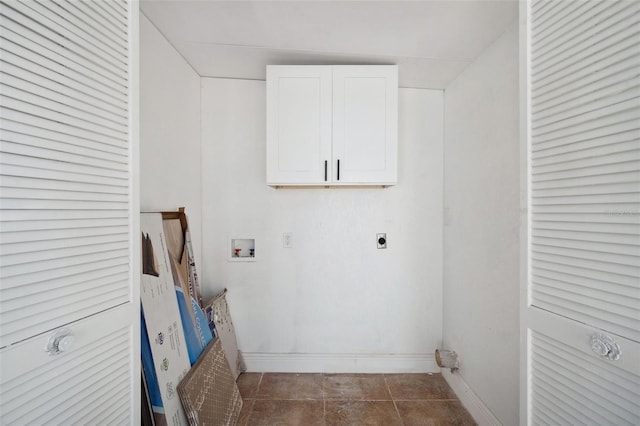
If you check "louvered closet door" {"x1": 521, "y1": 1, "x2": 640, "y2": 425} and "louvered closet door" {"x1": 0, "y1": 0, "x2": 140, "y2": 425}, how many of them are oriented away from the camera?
0

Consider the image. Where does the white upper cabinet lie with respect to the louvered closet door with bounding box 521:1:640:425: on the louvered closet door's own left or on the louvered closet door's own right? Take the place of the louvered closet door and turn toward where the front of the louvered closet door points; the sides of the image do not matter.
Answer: on the louvered closet door's own right

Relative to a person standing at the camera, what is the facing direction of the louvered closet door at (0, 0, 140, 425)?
facing the viewer and to the right of the viewer

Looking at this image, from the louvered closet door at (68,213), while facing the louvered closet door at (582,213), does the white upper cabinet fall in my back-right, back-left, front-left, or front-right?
front-left

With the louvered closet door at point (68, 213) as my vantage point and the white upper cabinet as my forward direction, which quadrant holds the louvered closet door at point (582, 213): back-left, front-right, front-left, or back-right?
front-right

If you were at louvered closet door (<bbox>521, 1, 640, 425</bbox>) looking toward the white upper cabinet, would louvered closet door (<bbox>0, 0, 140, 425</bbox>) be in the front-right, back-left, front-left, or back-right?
front-left

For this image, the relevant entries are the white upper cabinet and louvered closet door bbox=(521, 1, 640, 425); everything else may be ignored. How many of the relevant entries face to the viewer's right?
0

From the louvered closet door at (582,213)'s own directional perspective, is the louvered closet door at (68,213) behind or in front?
in front

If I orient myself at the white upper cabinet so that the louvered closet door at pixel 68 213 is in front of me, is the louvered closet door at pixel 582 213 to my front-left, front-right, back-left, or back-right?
front-left

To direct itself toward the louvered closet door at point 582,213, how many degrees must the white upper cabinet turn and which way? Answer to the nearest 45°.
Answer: approximately 45° to its left

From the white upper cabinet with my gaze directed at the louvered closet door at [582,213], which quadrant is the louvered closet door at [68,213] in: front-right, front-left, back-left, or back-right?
front-right

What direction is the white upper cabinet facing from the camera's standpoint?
toward the camera

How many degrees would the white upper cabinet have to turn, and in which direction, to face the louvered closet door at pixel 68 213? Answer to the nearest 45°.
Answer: approximately 45° to its right
